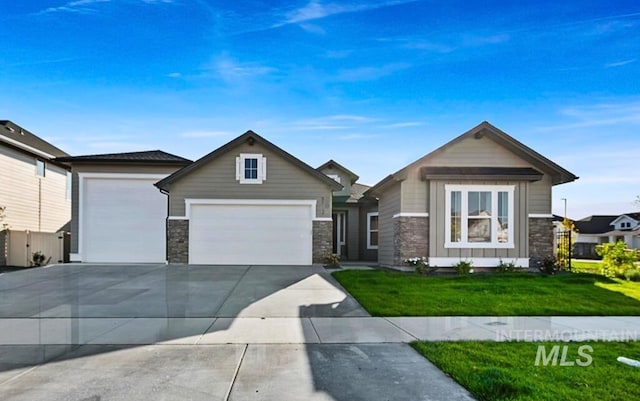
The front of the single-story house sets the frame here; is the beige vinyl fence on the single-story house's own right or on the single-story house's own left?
on the single-story house's own right

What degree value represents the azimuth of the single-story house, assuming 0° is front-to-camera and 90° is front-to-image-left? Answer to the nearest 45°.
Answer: approximately 0°

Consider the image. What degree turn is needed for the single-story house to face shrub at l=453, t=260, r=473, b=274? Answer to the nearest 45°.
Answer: approximately 45° to its left

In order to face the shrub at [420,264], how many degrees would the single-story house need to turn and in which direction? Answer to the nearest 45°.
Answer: approximately 45° to its left
